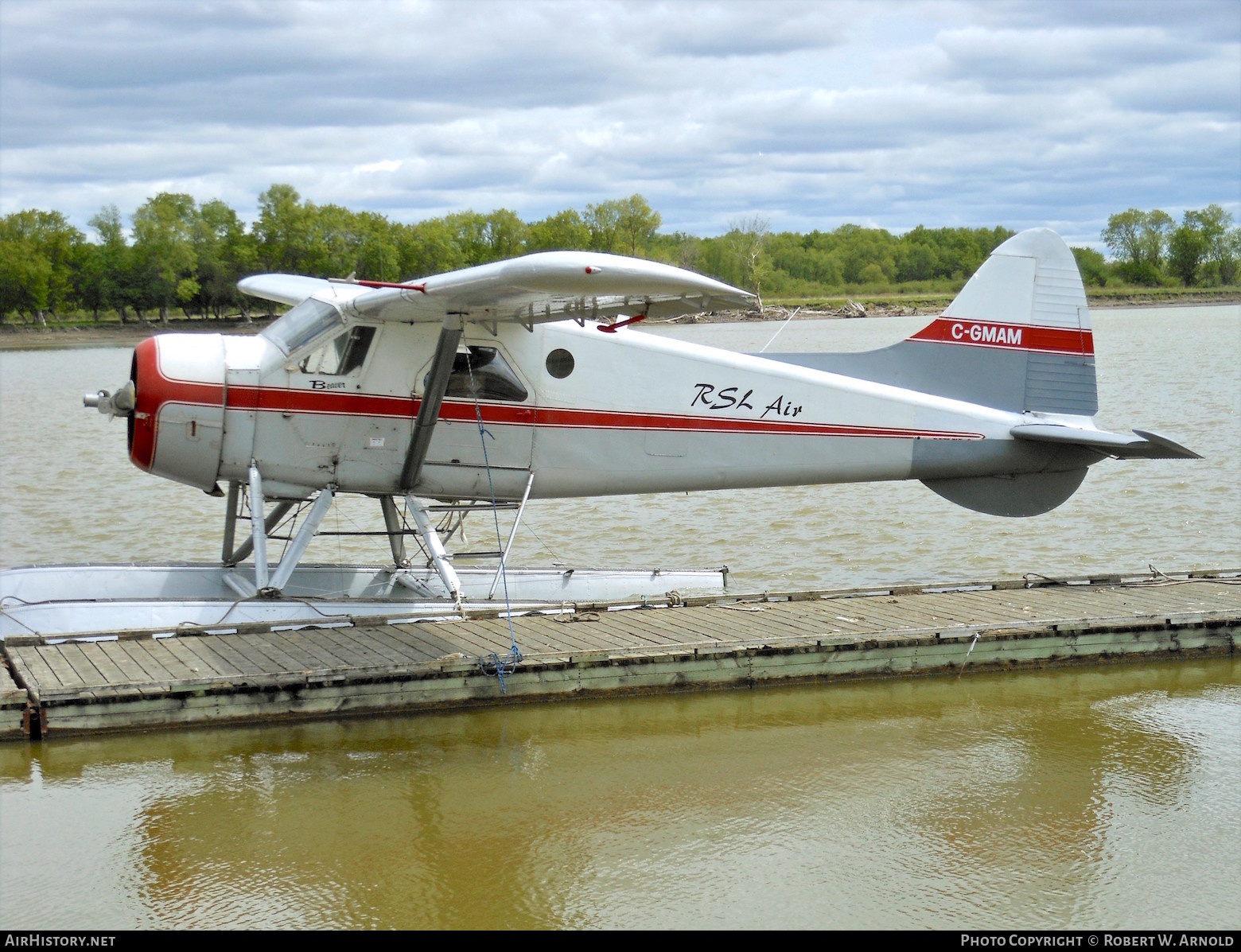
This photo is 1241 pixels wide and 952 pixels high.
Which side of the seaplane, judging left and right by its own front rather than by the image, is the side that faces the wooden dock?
left

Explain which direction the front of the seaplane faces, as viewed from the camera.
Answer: facing to the left of the viewer
